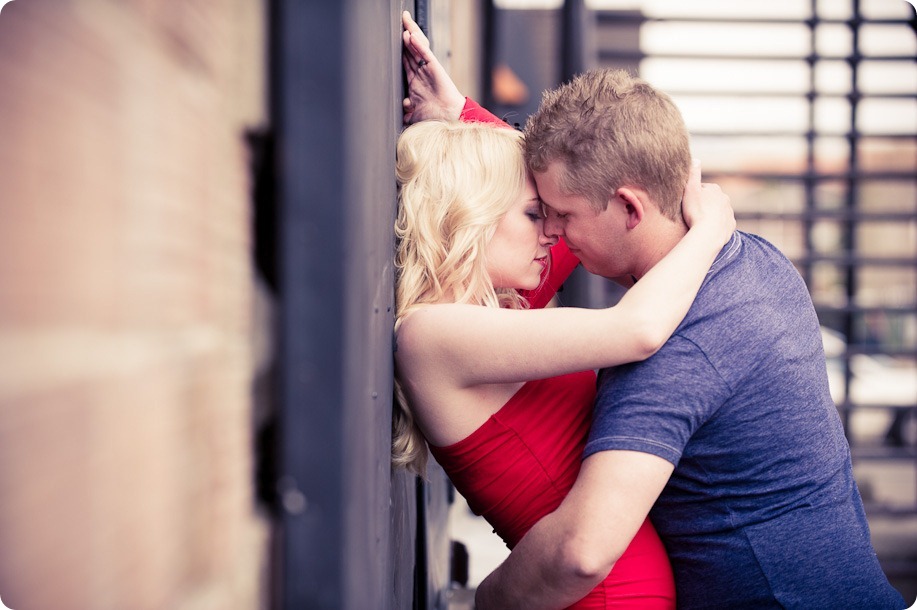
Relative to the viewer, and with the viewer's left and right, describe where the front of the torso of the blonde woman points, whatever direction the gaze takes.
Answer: facing to the right of the viewer
